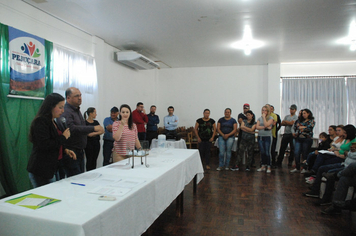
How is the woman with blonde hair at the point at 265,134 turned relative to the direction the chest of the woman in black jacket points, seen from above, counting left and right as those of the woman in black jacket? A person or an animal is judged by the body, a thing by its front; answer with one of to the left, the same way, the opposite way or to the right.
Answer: the opposite way

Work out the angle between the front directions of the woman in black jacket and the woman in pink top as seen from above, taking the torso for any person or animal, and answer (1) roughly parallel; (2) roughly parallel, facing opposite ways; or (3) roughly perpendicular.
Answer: roughly perpendicular

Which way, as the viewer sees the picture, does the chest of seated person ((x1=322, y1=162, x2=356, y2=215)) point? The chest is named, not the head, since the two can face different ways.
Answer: to the viewer's left

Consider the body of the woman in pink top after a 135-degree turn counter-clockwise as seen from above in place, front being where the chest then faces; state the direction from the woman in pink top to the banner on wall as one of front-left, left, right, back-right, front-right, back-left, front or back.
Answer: left

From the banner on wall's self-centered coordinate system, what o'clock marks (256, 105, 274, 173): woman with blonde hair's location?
The woman with blonde hair is roughly at 11 o'clock from the banner on wall.

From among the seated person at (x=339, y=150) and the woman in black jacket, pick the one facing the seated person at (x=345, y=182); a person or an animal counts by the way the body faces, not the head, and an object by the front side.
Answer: the woman in black jacket

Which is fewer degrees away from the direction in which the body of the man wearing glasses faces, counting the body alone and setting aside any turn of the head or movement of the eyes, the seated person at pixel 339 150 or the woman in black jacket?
the seated person

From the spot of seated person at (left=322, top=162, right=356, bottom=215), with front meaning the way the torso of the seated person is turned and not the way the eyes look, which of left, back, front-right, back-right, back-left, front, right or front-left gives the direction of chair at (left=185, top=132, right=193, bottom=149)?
front-right

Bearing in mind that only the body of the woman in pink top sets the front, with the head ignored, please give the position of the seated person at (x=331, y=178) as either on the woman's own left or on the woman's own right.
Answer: on the woman's own left

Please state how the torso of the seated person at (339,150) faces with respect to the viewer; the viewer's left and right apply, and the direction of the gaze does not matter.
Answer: facing to the left of the viewer

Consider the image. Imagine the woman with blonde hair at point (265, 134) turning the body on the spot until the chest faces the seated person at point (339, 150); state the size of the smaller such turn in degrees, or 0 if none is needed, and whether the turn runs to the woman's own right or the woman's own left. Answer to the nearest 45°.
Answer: approximately 90° to the woman's own left

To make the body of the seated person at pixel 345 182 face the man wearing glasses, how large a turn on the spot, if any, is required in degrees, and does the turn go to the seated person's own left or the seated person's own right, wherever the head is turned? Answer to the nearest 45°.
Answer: approximately 45° to the seated person's own left

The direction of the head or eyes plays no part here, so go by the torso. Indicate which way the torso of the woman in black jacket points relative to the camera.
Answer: to the viewer's right

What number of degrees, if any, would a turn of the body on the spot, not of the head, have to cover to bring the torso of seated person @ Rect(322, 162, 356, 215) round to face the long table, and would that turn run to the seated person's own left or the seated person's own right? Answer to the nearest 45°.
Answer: approximately 45° to the seated person's own left
